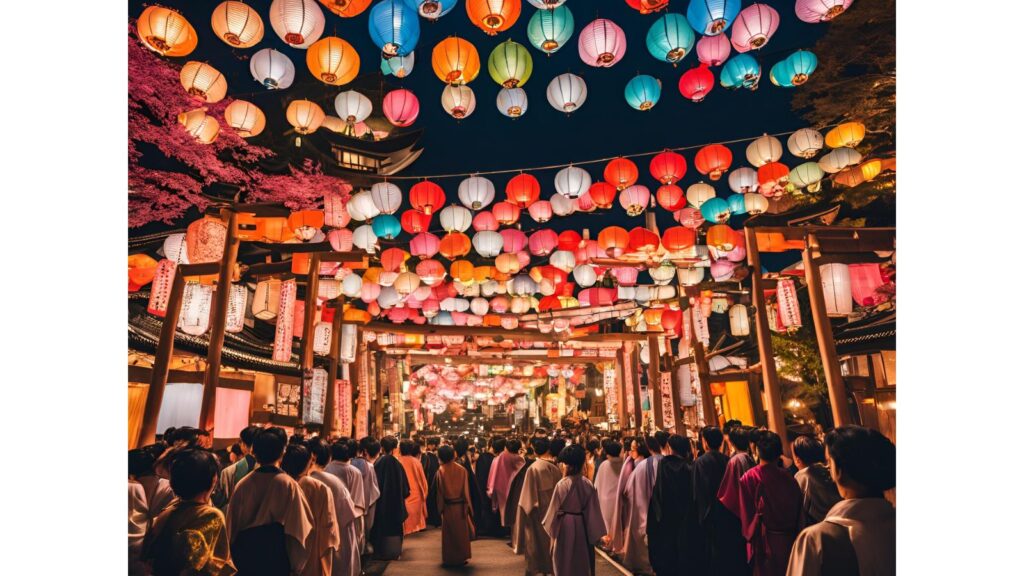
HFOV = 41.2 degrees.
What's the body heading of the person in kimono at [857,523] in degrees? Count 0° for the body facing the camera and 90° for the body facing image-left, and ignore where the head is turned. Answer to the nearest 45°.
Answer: approximately 135°

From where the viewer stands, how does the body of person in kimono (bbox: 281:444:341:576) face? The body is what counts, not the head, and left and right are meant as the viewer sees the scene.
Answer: facing away from the viewer and to the right of the viewer

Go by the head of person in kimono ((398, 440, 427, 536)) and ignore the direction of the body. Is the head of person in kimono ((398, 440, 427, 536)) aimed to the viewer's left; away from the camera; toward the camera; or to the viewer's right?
away from the camera

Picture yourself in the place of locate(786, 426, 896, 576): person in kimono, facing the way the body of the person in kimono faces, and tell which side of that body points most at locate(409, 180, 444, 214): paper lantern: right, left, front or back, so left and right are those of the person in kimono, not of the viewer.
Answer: front

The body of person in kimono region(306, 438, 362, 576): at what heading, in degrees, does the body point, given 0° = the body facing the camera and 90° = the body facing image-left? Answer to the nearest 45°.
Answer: approximately 225°

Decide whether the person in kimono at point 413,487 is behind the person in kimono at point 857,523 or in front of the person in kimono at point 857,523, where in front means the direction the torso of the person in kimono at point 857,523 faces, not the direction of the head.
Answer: in front

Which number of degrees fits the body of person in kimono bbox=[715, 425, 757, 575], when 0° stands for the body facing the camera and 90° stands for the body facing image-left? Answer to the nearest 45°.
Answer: approximately 135°

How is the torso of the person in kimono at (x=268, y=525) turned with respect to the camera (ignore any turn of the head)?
away from the camera

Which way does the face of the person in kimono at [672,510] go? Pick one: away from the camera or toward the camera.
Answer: away from the camera

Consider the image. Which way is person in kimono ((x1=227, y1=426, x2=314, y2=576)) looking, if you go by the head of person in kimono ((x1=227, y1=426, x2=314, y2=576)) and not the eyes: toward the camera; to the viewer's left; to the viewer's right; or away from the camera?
away from the camera

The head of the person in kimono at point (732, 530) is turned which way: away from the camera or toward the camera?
away from the camera
